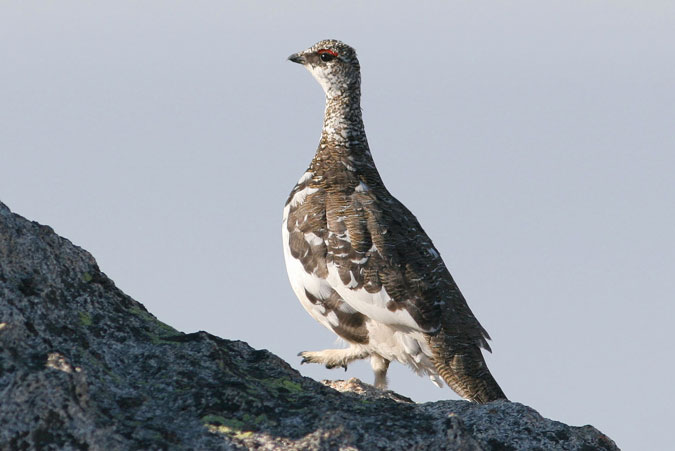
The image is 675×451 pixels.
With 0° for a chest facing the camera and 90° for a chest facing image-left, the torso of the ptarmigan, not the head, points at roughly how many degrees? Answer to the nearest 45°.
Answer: approximately 90°
